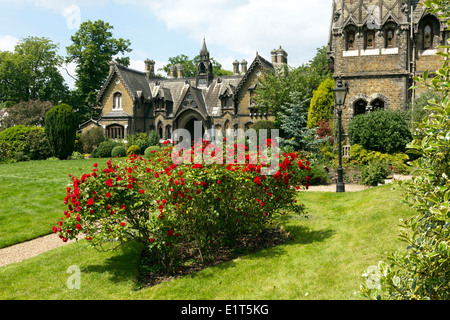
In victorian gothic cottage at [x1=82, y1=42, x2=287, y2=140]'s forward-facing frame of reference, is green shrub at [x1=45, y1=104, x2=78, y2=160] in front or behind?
in front

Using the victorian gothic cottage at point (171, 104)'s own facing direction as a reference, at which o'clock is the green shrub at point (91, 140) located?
The green shrub is roughly at 2 o'clock from the victorian gothic cottage.

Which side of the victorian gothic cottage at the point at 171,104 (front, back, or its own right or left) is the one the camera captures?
front

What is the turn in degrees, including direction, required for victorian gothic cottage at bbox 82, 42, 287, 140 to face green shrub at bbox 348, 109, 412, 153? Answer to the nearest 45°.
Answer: approximately 45° to its left

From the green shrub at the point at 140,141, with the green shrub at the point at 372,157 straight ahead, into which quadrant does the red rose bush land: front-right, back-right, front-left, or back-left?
front-right

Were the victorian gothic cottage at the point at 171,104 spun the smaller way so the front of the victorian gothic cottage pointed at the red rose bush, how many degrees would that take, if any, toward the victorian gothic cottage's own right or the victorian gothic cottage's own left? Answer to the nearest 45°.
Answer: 0° — it already faces it

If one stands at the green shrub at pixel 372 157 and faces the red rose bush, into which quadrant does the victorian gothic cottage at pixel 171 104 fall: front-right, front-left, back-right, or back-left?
back-right

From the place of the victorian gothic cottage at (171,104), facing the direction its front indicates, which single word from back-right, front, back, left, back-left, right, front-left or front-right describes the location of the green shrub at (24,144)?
front-right

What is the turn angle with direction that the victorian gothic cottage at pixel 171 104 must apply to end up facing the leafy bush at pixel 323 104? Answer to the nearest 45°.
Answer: approximately 45° to its left

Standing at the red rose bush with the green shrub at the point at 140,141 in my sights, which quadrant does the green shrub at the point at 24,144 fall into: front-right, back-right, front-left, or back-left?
front-left

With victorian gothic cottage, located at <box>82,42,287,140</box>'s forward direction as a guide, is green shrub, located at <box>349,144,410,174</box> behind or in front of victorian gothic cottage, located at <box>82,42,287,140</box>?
in front
